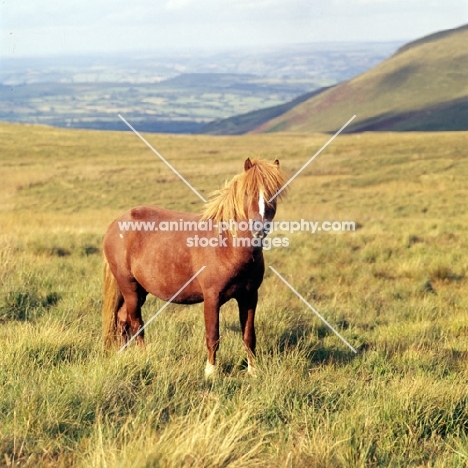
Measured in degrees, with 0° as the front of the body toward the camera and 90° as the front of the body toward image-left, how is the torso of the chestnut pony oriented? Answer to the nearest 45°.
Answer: approximately 315°
